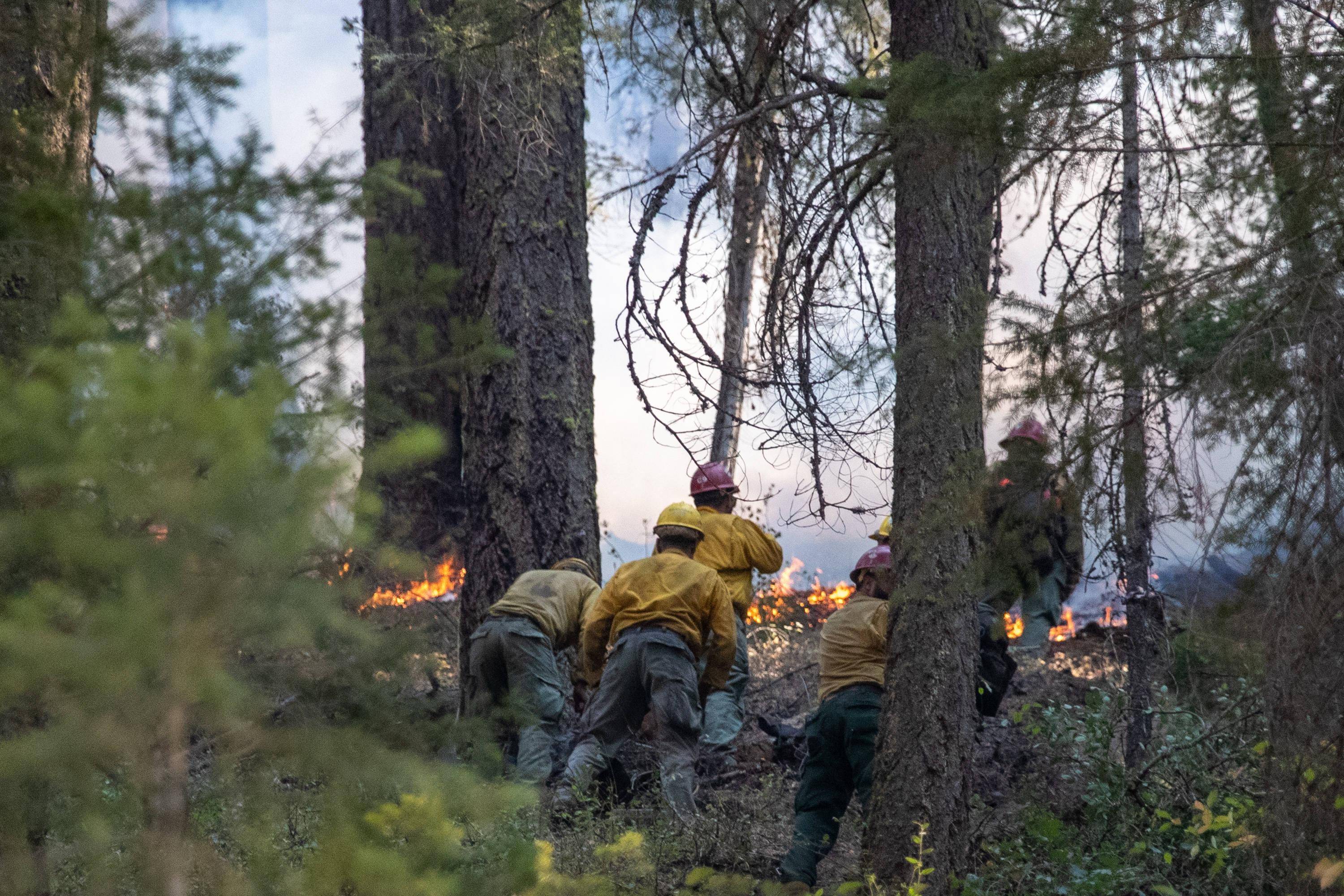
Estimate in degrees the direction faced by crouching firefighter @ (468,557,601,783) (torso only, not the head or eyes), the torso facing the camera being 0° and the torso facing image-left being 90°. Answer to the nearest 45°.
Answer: approximately 225°

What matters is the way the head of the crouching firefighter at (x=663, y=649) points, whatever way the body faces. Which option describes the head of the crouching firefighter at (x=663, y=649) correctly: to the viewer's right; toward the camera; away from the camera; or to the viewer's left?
away from the camera

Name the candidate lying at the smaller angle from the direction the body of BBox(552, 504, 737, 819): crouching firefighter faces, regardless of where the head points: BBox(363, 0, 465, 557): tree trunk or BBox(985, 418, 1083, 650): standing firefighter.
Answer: the tree trunk

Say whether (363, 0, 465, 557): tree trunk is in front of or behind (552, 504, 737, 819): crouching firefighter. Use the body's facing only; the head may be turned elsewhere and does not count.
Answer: in front

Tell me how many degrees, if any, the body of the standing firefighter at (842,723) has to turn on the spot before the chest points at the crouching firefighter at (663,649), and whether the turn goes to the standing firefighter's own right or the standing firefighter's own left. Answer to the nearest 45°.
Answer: approximately 90° to the standing firefighter's own left

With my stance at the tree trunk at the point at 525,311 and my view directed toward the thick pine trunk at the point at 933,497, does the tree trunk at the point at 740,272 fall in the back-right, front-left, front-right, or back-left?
back-left

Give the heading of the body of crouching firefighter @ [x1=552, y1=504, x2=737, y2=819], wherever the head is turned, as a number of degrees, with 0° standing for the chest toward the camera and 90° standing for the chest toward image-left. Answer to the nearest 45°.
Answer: approximately 180°

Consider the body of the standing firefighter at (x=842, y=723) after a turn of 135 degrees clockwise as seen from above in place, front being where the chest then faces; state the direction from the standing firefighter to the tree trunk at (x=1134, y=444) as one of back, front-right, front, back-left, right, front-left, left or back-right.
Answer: left

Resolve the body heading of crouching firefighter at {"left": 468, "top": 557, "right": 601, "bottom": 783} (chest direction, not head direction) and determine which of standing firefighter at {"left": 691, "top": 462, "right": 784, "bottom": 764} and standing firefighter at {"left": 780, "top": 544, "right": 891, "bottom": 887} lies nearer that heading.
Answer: the standing firefighter at {"left": 691, "top": 462, "right": 784, "bottom": 764}

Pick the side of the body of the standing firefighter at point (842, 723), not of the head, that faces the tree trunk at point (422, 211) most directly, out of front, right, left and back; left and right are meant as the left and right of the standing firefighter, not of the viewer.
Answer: left
